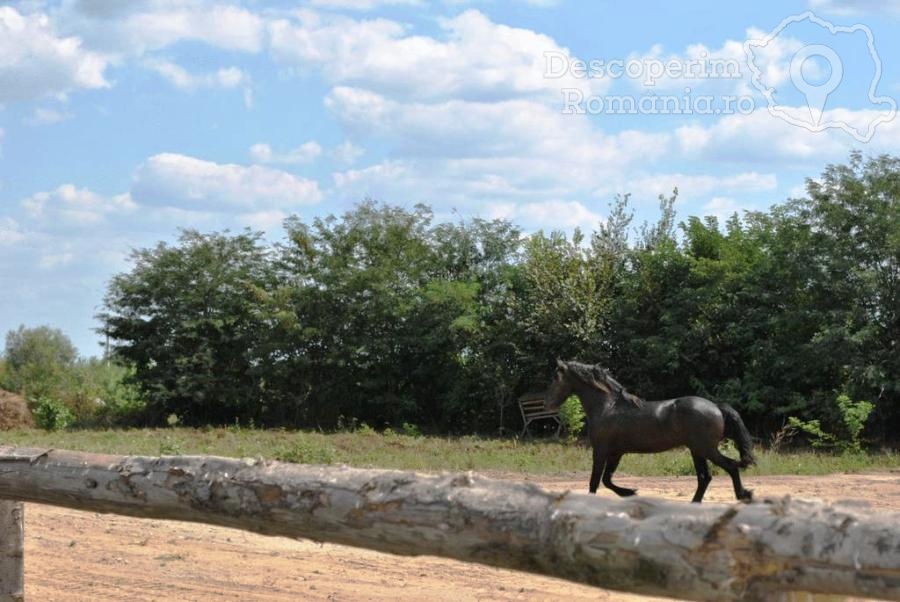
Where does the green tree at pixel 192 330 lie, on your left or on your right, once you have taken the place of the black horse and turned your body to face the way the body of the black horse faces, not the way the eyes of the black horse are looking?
on your right

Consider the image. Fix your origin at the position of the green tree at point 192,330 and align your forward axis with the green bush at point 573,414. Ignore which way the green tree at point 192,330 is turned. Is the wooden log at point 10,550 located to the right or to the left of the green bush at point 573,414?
right

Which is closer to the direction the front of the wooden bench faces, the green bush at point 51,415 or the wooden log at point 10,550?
the wooden log

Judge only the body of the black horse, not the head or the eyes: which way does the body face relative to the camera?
to the viewer's left

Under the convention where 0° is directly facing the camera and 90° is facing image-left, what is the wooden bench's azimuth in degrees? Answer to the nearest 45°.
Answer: approximately 315°

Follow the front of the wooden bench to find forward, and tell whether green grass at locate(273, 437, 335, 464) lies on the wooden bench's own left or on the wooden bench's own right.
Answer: on the wooden bench's own right

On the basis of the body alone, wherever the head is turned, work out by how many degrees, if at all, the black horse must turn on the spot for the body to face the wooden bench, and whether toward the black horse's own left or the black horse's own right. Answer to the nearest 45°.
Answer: approximately 90° to the black horse's own right

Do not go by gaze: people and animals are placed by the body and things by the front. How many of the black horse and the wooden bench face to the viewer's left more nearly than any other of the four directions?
1

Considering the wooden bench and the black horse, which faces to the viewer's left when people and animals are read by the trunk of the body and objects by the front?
the black horse

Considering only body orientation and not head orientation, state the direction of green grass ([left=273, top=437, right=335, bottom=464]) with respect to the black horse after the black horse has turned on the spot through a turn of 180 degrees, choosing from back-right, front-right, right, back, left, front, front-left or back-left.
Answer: back-left

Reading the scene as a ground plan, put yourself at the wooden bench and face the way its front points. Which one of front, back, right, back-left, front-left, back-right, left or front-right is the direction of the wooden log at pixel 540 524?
front-right

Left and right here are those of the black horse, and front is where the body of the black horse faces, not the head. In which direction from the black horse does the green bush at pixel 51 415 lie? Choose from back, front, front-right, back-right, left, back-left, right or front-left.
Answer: front-right

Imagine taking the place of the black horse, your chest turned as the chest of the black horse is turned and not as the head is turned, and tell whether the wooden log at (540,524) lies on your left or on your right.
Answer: on your left

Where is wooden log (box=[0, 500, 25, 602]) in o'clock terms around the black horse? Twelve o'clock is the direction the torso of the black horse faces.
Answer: The wooden log is roughly at 10 o'clock from the black horse.

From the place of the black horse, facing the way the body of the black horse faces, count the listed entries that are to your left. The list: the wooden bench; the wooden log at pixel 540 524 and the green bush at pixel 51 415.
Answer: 1
